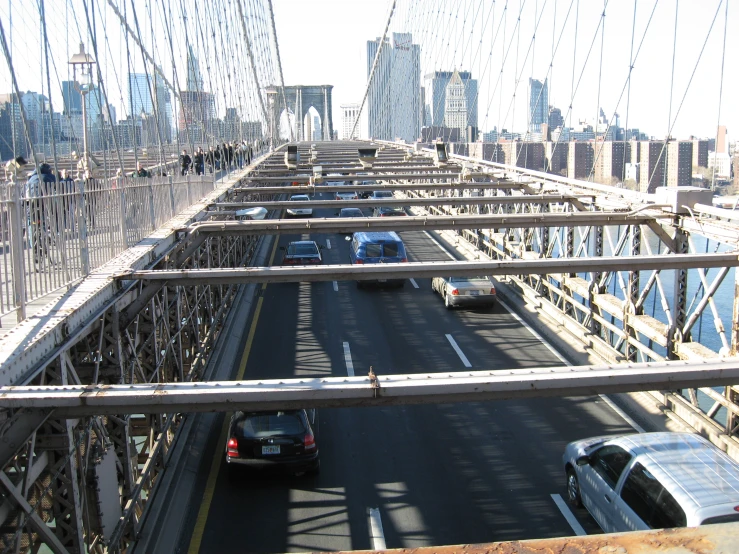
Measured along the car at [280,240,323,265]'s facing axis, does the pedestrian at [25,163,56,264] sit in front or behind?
behind

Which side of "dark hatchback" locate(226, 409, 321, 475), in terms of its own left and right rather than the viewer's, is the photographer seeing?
back

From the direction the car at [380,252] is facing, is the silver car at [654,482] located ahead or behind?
behind

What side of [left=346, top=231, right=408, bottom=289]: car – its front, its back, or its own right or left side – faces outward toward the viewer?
back

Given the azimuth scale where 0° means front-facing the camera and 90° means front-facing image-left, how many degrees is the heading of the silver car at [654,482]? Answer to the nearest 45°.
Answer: approximately 135°

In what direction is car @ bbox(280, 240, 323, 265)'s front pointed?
away from the camera

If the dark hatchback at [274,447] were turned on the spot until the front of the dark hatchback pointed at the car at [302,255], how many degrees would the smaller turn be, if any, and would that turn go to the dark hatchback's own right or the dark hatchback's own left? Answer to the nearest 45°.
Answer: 0° — it already faces it

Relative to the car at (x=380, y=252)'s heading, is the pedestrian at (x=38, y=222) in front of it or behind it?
behind

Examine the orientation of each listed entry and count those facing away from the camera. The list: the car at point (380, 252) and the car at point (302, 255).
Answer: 2

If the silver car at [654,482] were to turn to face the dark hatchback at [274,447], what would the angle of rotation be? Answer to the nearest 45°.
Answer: approximately 45° to its left
